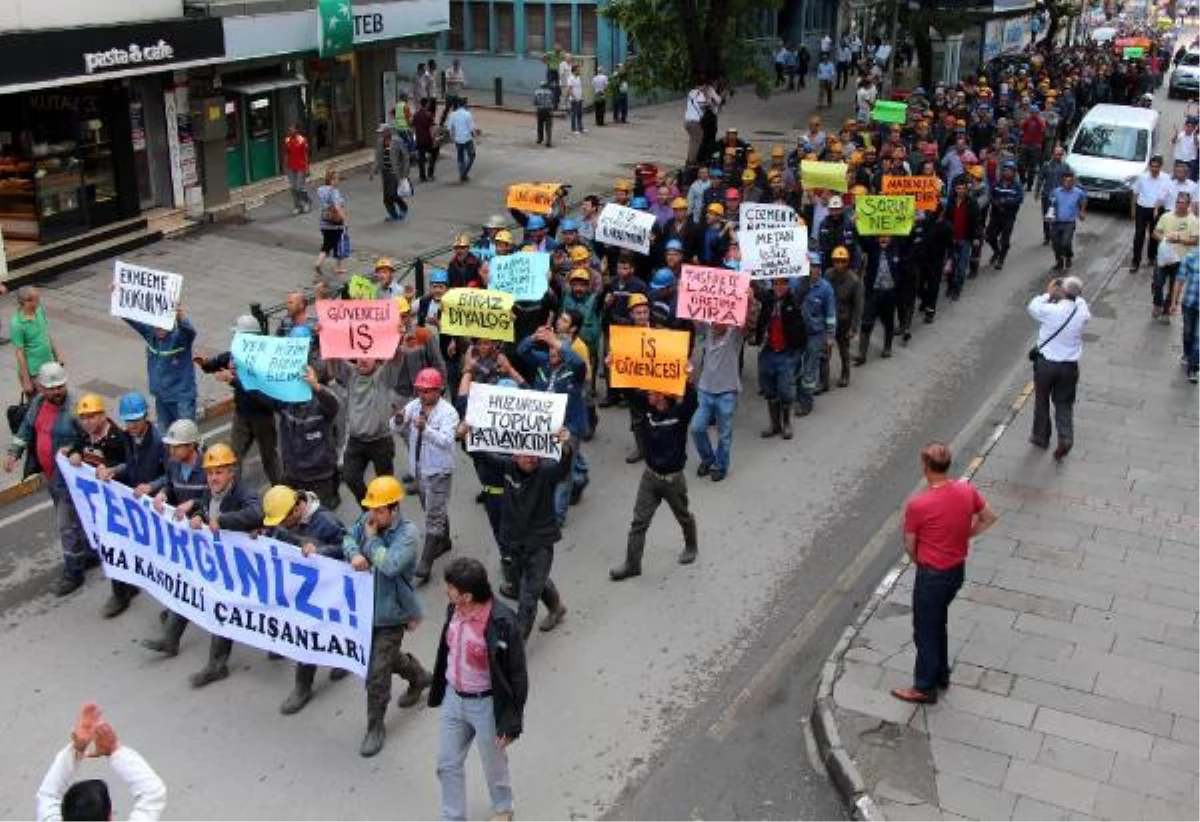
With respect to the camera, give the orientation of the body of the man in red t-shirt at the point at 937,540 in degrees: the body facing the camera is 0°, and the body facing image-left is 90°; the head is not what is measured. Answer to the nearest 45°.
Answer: approximately 135°

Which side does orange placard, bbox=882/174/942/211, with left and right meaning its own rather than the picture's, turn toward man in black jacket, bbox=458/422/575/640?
front

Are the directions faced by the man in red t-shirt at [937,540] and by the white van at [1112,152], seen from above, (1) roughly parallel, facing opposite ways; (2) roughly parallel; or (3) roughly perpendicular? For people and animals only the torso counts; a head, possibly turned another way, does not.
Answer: roughly perpendicular

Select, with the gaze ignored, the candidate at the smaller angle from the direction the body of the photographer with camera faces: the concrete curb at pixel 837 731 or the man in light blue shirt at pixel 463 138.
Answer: the man in light blue shirt

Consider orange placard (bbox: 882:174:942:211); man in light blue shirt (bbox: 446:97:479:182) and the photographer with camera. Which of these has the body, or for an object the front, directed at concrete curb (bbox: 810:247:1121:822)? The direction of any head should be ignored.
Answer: the orange placard

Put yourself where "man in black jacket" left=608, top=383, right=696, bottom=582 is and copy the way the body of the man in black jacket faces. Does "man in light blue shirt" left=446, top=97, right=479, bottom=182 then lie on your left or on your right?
on your right

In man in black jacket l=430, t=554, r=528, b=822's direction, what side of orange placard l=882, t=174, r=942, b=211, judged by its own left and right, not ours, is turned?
front

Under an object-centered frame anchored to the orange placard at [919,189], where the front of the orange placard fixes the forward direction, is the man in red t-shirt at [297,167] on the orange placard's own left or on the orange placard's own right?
on the orange placard's own right

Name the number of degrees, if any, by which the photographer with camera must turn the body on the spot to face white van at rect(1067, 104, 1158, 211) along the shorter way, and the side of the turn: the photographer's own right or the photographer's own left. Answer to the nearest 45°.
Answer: approximately 45° to the photographer's own right

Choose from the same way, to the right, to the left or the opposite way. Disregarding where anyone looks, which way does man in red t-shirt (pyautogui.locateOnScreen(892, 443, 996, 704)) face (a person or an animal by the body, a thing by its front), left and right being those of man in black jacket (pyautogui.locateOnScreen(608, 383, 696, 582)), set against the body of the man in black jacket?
to the right

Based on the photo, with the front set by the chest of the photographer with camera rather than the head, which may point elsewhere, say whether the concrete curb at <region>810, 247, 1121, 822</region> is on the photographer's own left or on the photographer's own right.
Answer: on the photographer's own left

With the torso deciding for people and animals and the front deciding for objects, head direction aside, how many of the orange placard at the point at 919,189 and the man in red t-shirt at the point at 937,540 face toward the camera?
1
